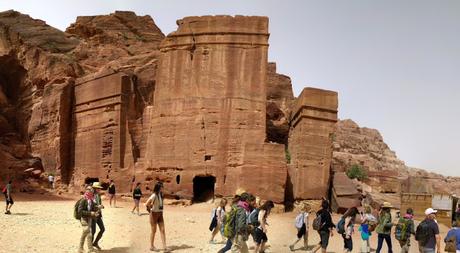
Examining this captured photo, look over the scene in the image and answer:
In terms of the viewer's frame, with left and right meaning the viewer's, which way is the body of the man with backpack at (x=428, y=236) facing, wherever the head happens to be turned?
facing away from the viewer and to the right of the viewer

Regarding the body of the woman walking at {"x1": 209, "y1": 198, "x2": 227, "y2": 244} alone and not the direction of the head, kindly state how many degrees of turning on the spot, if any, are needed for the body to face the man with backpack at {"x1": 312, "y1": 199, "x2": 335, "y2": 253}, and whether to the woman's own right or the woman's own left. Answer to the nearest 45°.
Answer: approximately 45° to the woman's own right

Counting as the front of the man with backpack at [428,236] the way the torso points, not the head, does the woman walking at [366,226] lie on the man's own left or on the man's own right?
on the man's own left

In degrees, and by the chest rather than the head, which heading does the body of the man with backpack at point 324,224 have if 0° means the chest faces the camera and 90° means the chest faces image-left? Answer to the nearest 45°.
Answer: approximately 225°

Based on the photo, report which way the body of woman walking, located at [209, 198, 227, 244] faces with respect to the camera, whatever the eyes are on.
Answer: to the viewer's right

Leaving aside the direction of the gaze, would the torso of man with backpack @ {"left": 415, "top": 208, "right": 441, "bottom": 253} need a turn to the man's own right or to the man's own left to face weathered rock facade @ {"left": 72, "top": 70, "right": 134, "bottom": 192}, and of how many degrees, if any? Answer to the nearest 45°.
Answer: approximately 90° to the man's own left
